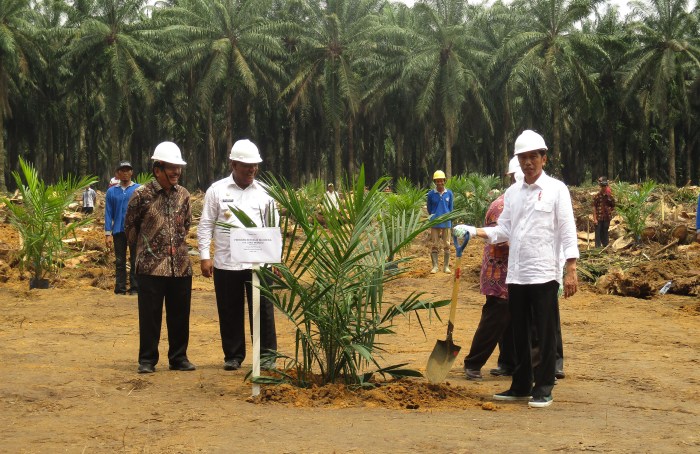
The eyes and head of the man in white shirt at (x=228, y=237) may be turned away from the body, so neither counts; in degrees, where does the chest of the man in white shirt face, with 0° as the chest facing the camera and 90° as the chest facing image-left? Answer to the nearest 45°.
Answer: approximately 315°

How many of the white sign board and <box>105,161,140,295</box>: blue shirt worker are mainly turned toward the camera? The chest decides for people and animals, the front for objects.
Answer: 2

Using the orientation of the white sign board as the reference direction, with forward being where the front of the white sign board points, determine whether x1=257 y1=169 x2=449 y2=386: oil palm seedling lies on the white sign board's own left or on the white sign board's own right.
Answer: on the white sign board's own left

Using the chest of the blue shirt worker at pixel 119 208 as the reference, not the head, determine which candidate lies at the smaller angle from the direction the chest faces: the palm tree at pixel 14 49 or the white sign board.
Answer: the white sign board

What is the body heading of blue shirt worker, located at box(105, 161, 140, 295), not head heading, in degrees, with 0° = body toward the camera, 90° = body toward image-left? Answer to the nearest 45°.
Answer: approximately 0°

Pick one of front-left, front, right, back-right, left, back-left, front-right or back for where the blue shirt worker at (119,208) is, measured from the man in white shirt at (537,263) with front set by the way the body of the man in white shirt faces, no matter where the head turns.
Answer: right

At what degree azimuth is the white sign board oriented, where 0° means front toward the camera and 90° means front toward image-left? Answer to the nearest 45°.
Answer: approximately 0°

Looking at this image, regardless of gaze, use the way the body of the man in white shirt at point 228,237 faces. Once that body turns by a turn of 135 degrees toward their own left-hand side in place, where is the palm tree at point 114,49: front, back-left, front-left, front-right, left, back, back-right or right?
front

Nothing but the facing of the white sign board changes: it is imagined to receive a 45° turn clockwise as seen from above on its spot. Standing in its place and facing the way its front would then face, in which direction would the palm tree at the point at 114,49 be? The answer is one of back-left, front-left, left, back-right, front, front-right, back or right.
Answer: back-right
